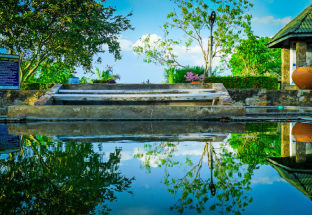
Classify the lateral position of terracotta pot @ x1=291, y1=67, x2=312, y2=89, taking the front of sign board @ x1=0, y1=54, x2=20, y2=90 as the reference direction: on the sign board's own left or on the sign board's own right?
on the sign board's own left

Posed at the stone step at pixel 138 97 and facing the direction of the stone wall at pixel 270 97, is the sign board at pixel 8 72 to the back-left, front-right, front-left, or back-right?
back-left

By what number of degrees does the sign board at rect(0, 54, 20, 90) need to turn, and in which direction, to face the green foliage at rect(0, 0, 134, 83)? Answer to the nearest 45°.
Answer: approximately 135° to its left

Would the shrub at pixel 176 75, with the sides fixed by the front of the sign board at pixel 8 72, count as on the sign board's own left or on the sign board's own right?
on the sign board's own left

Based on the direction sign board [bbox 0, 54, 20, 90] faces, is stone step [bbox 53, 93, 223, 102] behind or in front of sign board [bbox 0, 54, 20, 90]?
in front

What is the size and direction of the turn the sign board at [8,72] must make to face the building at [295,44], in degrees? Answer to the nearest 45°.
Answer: approximately 90° to its left

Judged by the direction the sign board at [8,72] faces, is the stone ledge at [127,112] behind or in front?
in front

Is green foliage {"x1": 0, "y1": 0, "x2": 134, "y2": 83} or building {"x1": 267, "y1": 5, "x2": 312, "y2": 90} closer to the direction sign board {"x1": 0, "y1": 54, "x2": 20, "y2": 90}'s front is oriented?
the building

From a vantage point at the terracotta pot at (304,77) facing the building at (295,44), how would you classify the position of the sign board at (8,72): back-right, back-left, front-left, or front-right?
back-left

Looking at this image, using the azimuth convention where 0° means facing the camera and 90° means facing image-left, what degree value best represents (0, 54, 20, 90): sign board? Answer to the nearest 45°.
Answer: approximately 0°
